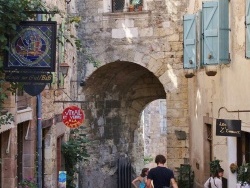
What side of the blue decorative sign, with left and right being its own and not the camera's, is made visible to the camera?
front

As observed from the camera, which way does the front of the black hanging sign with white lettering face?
facing the viewer

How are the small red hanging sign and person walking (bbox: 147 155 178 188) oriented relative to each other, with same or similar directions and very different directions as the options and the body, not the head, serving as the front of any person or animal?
very different directions

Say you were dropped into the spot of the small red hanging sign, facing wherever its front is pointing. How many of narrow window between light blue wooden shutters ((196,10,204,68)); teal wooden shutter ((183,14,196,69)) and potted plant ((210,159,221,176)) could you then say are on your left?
3

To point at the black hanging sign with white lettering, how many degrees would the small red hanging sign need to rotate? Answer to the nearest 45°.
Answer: approximately 45° to its left

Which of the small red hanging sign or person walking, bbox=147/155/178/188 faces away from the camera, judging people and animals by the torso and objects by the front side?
the person walking

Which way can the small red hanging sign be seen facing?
toward the camera

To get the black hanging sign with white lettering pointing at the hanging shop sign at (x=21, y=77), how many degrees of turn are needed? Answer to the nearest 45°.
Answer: approximately 45° to its right

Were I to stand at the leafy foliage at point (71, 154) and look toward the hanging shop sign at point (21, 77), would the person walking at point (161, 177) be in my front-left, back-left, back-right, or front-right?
front-left

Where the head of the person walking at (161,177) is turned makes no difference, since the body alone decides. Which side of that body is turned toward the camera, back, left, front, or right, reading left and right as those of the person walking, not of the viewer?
back
